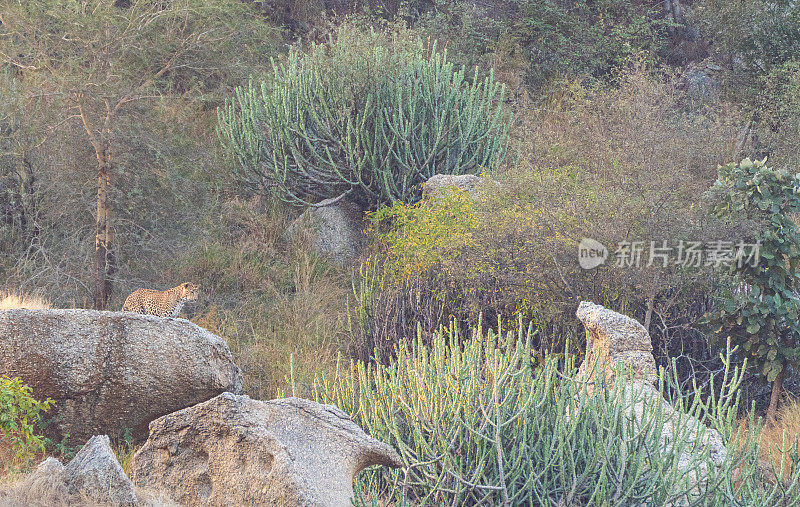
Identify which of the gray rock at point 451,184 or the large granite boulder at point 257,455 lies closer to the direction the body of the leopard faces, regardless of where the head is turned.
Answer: the gray rock

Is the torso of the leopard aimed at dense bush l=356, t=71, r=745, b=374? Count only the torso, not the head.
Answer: yes

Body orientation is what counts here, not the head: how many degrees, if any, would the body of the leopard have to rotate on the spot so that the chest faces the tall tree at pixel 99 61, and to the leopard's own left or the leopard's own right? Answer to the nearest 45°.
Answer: approximately 90° to the leopard's own left

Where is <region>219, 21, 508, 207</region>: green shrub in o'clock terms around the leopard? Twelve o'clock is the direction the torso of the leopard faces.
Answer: The green shrub is roughly at 10 o'clock from the leopard.

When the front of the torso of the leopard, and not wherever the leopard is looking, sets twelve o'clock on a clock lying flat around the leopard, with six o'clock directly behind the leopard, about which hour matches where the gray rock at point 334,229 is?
The gray rock is roughly at 10 o'clock from the leopard.

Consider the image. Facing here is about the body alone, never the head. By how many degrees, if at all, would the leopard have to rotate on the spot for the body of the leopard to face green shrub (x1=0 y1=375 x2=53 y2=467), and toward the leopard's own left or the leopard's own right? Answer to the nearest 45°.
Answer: approximately 90° to the leopard's own right

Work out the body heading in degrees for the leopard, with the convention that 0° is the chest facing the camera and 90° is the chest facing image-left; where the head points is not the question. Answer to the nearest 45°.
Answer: approximately 270°

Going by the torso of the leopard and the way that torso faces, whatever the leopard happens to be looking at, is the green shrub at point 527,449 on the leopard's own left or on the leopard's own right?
on the leopard's own right

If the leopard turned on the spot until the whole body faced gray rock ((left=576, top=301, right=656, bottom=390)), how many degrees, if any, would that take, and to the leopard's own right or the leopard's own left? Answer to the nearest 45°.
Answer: approximately 45° to the leopard's own right

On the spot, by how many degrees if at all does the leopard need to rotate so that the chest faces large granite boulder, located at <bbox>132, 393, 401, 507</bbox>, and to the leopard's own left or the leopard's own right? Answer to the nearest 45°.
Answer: approximately 90° to the leopard's own right

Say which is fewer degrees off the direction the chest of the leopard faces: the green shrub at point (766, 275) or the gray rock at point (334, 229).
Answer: the green shrub
